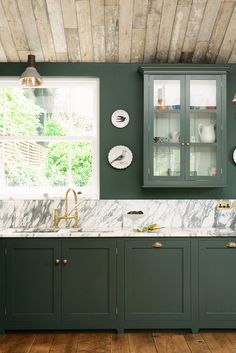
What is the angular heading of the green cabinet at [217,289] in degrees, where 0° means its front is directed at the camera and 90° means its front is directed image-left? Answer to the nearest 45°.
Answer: approximately 0°

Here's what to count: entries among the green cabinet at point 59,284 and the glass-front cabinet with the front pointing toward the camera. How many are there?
2

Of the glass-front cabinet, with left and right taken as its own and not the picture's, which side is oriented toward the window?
right

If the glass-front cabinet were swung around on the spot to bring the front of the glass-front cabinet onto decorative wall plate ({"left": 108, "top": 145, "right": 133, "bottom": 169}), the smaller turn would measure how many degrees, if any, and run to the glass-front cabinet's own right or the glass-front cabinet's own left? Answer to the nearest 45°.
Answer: approximately 90° to the glass-front cabinet's own right

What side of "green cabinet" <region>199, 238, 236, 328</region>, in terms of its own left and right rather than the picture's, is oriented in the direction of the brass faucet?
right

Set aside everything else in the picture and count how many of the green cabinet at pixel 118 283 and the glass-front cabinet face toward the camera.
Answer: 2

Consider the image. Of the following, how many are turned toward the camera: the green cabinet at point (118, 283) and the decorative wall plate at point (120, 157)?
2
